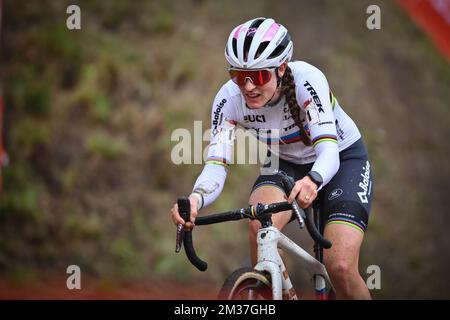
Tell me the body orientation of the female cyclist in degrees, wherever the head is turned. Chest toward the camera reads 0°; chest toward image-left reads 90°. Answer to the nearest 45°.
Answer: approximately 45°

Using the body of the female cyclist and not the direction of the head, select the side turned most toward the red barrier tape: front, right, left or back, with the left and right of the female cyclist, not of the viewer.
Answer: back
